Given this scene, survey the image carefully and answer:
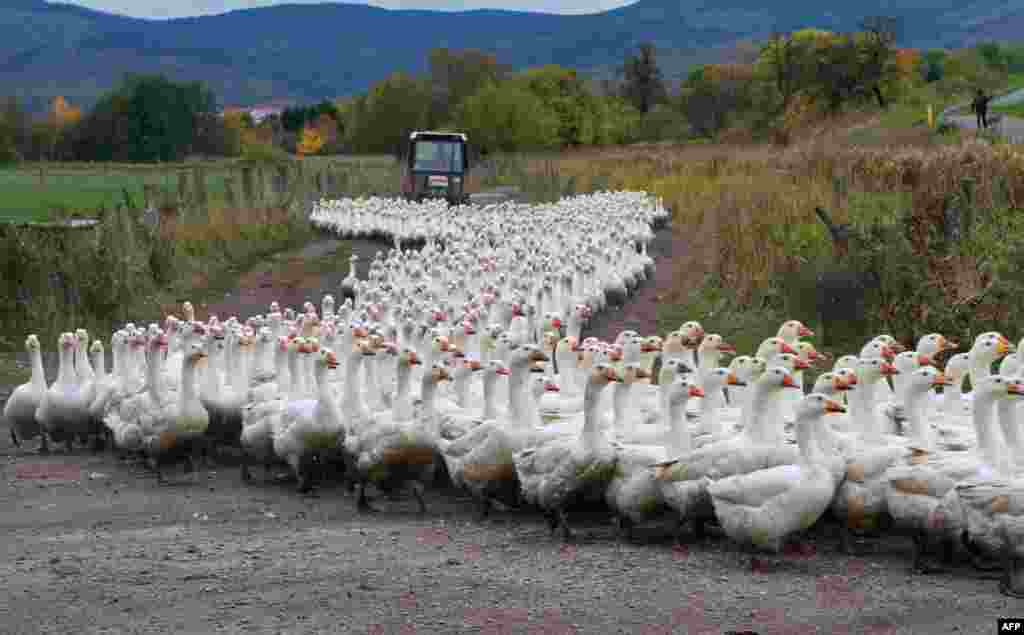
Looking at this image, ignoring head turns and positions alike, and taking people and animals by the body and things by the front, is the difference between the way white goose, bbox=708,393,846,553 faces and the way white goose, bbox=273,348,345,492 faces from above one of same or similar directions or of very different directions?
same or similar directions

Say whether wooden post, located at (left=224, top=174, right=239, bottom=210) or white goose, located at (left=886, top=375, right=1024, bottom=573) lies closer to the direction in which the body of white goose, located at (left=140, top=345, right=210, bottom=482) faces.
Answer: the white goose

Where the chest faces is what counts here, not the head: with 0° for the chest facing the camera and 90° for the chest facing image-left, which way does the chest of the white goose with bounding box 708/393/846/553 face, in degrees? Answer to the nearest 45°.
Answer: approximately 270°

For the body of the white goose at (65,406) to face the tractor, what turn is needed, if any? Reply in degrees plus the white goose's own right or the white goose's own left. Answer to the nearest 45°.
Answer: approximately 180°

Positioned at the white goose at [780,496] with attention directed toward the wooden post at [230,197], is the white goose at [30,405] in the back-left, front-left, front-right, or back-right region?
front-left

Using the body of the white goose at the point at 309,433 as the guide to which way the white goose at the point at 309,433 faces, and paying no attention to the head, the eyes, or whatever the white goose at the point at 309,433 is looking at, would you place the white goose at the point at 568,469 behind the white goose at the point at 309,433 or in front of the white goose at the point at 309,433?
in front

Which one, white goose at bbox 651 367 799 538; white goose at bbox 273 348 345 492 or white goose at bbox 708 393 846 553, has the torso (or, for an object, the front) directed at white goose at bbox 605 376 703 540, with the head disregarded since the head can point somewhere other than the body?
white goose at bbox 273 348 345 492

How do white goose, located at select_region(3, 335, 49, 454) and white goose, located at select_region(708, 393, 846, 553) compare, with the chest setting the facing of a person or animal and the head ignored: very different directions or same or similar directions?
same or similar directions

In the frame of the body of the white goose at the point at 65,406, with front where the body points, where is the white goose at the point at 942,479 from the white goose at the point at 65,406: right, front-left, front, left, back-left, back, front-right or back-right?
front-left
